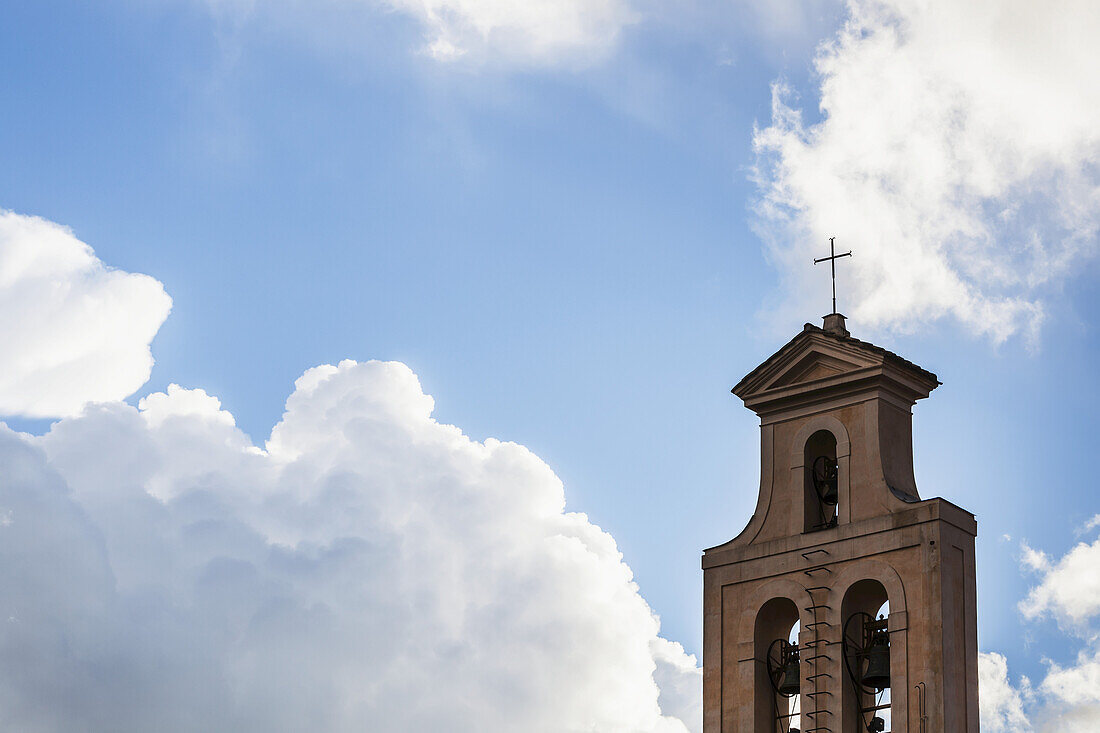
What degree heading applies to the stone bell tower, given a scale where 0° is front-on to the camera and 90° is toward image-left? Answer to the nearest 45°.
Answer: approximately 45°
